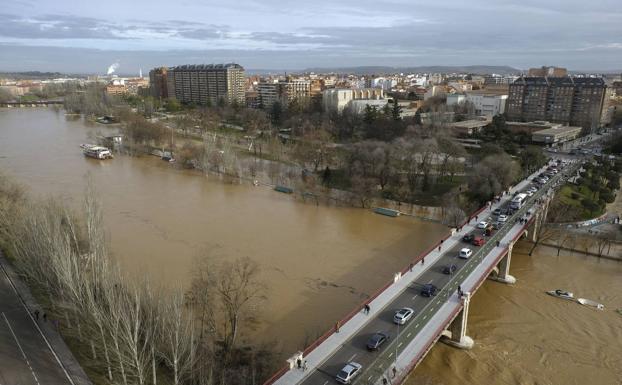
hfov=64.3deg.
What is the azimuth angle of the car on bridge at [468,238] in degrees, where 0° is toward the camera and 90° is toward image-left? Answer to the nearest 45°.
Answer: approximately 45°

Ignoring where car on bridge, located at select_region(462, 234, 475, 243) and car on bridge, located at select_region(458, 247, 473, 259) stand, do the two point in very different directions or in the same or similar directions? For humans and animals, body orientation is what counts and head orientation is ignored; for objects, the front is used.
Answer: same or similar directions

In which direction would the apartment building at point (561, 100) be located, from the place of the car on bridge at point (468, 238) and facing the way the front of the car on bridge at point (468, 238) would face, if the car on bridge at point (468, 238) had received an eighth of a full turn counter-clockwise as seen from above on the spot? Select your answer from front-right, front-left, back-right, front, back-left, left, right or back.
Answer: back

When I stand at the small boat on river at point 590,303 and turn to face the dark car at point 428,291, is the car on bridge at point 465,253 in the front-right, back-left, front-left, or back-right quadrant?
front-right

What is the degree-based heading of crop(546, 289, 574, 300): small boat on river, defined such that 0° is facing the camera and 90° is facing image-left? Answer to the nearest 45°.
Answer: approximately 90°

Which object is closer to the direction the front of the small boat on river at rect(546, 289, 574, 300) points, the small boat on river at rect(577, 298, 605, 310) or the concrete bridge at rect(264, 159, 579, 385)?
the concrete bridge

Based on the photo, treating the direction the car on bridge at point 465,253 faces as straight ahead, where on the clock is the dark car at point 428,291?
The dark car is roughly at 11 o'clock from the car on bridge.

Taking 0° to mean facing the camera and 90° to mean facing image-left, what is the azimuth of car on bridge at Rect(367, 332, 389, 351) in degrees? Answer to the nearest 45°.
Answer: approximately 45°

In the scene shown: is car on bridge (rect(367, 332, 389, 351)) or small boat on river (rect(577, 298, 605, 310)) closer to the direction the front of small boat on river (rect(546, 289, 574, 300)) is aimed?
the car on bridge

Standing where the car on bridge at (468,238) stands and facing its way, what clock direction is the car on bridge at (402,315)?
the car on bridge at (402,315) is roughly at 11 o'clock from the car on bridge at (468,238).

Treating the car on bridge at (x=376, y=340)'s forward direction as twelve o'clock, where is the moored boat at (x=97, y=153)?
The moored boat is roughly at 3 o'clock from the car on bridge.

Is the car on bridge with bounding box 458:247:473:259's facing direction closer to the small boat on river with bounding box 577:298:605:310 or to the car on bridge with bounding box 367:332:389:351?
the car on bridge

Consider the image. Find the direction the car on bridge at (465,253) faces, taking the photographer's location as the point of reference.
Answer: facing the viewer and to the left of the viewer

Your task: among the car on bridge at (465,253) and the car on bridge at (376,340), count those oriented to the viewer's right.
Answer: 0
